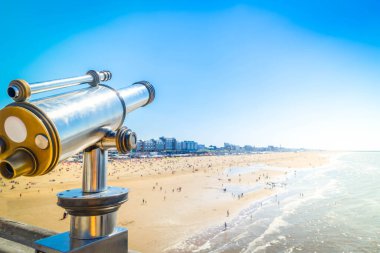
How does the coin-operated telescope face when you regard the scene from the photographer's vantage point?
facing away from the viewer and to the right of the viewer
